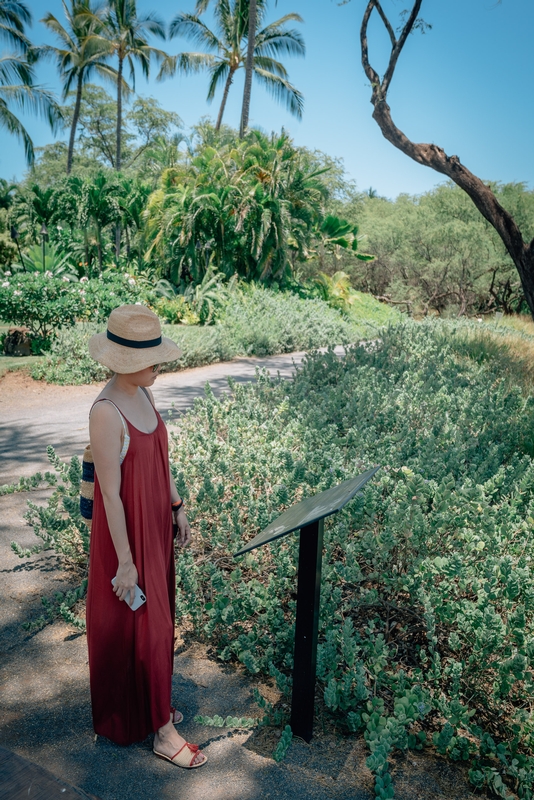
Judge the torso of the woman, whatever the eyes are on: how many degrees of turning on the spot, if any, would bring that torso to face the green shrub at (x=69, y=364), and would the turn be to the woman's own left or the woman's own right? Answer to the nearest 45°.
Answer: approximately 135° to the woman's own left

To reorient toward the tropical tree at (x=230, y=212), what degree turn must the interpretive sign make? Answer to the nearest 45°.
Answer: approximately 90° to its right

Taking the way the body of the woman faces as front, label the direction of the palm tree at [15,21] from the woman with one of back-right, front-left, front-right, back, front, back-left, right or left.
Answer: back-left

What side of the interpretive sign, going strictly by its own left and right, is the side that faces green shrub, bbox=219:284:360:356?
right

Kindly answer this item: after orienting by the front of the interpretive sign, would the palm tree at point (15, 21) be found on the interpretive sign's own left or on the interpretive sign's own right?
on the interpretive sign's own right

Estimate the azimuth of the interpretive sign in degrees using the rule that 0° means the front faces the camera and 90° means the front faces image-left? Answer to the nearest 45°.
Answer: approximately 90°

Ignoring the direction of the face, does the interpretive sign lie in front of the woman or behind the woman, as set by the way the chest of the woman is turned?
in front

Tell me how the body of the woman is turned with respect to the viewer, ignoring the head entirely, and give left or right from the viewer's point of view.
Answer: facing the viewer and to the right of the viewer

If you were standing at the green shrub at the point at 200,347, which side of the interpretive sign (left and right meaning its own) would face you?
right

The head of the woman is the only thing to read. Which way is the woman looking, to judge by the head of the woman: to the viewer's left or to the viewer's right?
to the viewer's right

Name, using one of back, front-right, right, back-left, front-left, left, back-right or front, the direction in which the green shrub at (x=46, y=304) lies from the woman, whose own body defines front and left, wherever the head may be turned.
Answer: back-left

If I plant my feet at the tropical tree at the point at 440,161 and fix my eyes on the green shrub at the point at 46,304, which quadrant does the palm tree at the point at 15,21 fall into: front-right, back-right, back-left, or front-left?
front-right

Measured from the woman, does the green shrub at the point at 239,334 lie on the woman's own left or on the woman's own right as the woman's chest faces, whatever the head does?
on the woman's own left

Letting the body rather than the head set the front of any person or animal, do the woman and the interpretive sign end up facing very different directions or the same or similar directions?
very different directions

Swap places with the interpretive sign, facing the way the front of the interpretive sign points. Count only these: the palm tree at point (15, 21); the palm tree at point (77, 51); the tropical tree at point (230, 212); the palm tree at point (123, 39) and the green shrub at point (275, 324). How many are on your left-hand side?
0

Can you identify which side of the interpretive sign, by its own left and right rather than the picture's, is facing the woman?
front

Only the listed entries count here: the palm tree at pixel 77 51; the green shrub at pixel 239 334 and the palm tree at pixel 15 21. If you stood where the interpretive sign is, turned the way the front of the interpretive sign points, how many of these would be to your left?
0

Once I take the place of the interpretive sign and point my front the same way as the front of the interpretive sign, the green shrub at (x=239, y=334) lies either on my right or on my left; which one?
on my right
